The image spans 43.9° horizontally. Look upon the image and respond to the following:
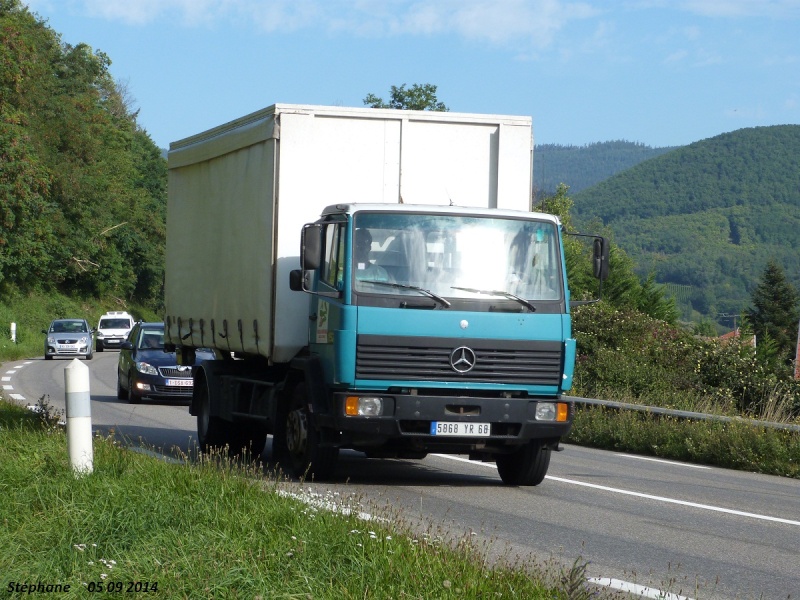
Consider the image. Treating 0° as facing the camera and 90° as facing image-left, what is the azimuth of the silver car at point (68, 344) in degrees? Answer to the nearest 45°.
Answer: approximately 0°

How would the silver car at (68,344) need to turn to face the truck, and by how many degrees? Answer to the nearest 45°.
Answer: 0° — it already faces it

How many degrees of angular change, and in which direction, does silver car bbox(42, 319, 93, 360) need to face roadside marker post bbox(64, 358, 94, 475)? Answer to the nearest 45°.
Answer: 0° — it already faces it

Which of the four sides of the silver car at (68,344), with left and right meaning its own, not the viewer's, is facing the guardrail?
front
